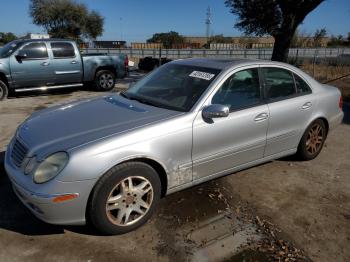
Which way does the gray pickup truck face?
to the viewer's left

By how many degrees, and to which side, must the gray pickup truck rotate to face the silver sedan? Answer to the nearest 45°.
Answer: approximately 90° to its left

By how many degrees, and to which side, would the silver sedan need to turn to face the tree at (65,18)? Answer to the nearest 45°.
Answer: approximately 135° to its right

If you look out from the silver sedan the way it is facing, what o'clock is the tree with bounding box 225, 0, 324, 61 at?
The tree is roughly at 5 o'clock from the silver sedan.

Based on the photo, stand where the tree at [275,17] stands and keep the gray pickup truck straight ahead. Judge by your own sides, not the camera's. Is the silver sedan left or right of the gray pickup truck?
left

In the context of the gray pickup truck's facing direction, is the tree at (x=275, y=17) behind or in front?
behind

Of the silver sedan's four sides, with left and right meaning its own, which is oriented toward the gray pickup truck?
right

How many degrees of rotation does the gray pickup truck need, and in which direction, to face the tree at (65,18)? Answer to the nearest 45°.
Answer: approximately 90° to its right

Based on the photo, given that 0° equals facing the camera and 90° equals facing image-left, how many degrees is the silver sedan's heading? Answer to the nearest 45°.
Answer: approximately 45°
